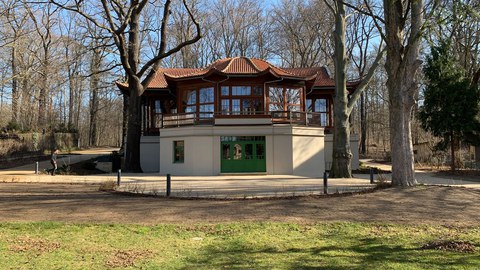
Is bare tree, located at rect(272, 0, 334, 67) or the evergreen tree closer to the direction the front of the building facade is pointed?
the evergreen tree

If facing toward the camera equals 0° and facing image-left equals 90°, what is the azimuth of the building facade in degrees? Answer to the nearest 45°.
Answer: approximately 0°

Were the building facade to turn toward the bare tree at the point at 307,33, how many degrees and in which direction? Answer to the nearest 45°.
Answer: approximately 180°

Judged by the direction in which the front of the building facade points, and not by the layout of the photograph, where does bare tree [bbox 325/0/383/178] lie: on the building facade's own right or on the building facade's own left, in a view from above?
on the building facade's own left

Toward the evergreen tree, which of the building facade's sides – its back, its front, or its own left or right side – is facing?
left
